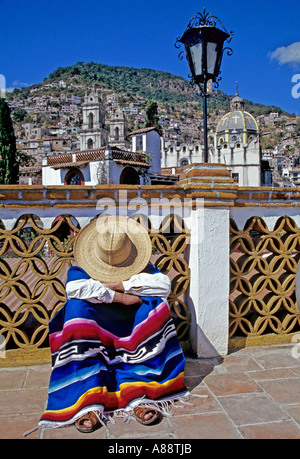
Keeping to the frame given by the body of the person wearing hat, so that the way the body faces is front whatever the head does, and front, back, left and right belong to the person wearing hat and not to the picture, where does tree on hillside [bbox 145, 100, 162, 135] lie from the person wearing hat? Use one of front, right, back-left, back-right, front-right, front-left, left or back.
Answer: back

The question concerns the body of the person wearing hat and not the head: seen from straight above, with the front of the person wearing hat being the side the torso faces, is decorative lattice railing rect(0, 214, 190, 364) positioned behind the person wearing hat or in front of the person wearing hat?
behind

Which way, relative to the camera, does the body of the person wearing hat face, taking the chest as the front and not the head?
toward the camera

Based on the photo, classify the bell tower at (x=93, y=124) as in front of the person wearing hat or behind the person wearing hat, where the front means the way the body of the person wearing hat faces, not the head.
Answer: behind

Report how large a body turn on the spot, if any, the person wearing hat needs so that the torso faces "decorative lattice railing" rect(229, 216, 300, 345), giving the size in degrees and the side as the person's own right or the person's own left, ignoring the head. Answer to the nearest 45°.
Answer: approximately 135° to the person's own left

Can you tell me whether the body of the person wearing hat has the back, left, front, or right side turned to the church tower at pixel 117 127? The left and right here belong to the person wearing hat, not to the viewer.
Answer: back
